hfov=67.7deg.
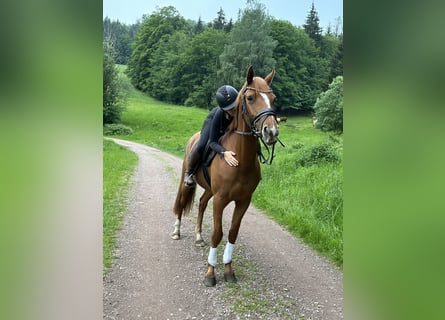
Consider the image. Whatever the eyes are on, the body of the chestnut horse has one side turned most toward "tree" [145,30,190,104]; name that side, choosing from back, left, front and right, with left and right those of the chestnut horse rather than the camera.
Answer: back

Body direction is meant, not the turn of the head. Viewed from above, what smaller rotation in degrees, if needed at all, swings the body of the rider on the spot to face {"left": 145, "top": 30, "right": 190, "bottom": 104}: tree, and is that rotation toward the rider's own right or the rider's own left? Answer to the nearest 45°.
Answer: approximately 180°

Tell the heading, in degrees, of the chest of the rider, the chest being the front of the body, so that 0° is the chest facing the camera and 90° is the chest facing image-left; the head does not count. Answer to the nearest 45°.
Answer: approximately 315°

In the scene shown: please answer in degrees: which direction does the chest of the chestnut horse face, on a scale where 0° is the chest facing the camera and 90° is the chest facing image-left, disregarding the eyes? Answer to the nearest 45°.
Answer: approximately 315°
